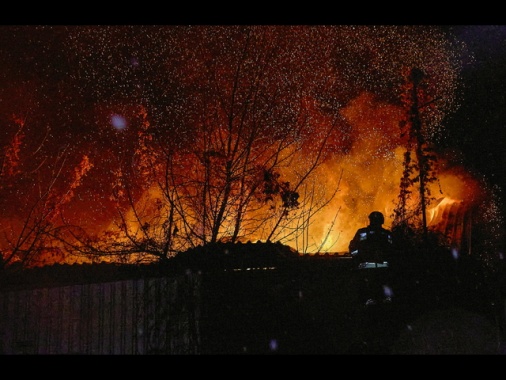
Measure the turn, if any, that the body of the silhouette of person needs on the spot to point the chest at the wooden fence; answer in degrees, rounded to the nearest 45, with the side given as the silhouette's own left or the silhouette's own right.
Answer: approximately 90° to the silhouette's own left

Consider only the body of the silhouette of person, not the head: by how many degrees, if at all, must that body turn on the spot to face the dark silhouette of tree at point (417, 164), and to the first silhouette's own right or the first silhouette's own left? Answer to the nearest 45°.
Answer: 0° — they already face it

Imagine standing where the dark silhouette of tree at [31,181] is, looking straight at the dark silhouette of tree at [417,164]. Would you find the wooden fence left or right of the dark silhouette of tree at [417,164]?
right

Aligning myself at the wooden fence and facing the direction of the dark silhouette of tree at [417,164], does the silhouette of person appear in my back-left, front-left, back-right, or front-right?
front-right

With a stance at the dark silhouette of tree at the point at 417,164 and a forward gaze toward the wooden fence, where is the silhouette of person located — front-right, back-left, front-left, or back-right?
front-left

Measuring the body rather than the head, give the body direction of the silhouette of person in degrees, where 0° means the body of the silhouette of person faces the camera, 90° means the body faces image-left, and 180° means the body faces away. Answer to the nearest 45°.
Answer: approximately 180°

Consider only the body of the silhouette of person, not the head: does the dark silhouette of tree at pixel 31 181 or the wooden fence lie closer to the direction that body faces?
the dark silhouette of tree

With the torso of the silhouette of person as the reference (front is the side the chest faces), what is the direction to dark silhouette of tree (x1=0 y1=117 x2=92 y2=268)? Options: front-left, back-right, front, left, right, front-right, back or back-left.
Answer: front-left

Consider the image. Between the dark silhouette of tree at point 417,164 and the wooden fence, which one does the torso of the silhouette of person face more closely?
the dark silhouette of tree
